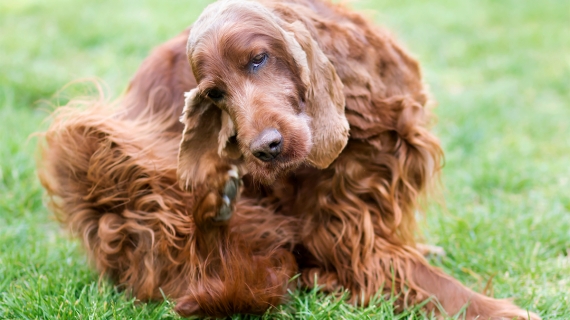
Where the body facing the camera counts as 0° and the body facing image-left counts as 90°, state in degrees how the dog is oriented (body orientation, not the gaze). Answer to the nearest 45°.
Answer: approximately 315°
